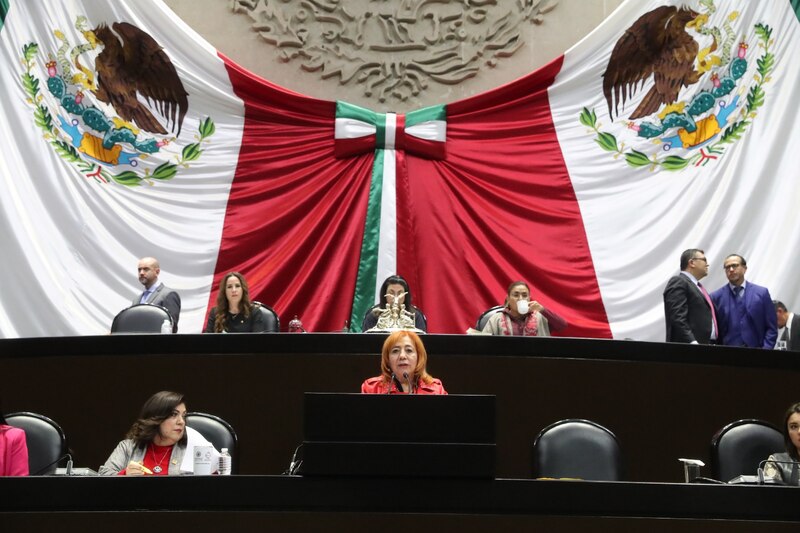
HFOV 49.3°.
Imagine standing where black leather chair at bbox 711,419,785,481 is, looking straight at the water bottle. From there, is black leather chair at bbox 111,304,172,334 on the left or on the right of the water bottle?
right

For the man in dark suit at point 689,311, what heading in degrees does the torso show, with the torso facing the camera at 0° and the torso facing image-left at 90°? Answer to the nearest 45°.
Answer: approximately 270°

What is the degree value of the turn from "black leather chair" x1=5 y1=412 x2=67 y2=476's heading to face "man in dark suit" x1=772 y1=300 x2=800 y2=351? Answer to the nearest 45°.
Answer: approximately 135° to its left

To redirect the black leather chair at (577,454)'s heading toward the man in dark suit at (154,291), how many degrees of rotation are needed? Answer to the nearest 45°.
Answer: approximately 135° to its right

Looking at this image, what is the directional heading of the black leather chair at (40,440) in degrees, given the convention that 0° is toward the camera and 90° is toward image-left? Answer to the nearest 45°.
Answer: approximately 45°
